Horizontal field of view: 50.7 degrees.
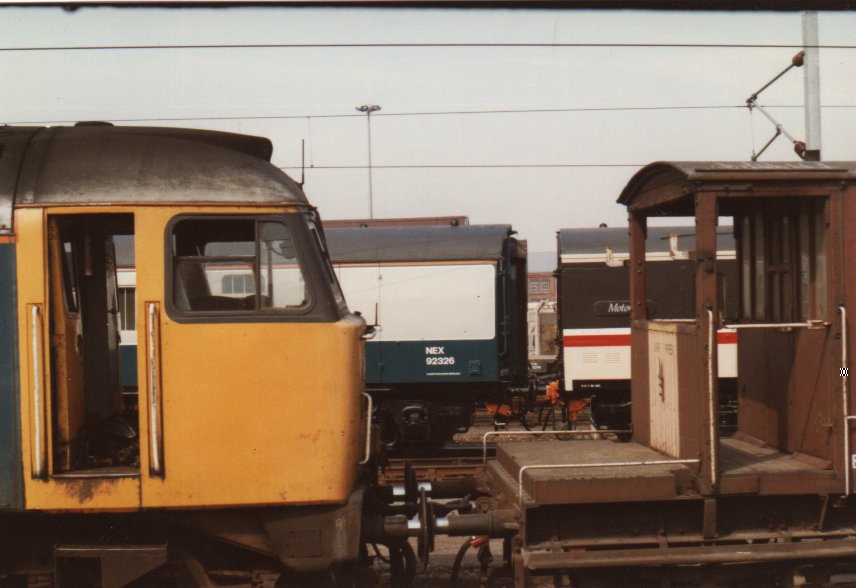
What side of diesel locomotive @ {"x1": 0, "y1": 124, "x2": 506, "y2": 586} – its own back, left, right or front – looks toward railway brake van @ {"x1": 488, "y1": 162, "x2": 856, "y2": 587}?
front

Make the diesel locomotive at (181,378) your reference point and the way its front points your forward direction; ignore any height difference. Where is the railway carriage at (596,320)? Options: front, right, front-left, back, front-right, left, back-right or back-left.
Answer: front-left

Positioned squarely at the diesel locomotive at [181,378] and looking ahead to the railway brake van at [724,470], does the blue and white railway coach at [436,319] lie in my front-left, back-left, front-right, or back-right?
front-left

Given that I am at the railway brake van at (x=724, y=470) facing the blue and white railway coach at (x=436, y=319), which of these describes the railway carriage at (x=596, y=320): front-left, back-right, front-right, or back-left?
front-right

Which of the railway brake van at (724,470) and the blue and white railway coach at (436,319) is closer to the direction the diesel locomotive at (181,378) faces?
the railway brake van

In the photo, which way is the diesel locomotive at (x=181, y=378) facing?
to the viewer's right

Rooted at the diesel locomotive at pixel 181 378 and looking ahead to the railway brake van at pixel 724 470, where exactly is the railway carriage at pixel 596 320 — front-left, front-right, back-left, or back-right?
front-left

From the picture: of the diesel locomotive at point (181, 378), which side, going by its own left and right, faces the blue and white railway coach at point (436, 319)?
left

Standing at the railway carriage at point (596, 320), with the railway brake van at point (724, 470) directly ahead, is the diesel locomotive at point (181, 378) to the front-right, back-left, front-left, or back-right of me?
front-right

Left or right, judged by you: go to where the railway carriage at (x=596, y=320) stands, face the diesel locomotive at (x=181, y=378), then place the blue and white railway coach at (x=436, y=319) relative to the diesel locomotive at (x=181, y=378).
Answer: right

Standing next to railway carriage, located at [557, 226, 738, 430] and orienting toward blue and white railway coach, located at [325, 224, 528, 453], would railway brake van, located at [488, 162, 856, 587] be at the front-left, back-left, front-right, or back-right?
front-left
